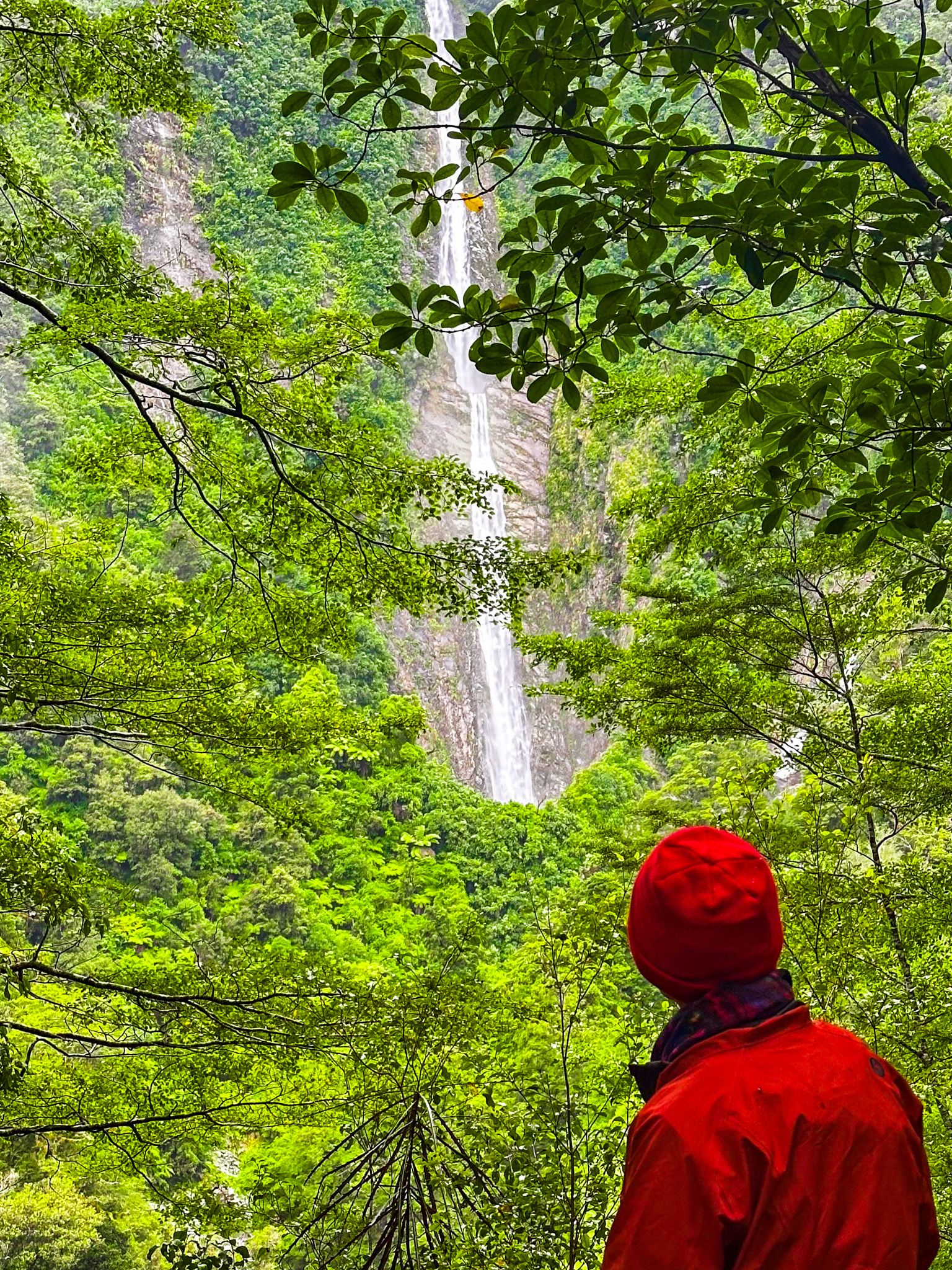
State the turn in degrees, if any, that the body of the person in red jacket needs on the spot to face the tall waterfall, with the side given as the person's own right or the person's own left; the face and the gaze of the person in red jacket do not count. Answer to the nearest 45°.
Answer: approximately 45° to the person's own right

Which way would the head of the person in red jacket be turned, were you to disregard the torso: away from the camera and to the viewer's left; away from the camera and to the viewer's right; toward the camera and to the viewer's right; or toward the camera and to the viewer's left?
away from the camera and to the viewer's left

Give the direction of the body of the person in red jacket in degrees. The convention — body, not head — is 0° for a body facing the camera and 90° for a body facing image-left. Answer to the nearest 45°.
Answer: approximately 135°
